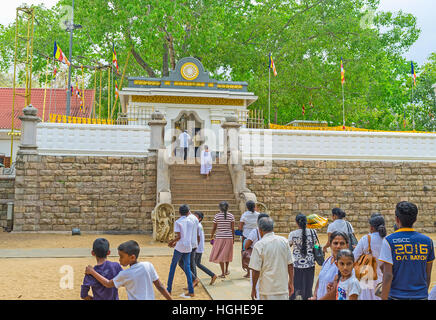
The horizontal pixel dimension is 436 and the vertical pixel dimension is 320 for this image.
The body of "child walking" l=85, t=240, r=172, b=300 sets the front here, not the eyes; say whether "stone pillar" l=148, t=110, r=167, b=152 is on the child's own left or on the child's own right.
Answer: on the child's own right

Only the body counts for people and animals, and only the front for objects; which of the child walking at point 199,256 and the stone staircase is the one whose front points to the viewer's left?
the child walking

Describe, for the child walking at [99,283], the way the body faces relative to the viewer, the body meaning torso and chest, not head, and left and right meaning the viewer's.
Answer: facing away from the viewer

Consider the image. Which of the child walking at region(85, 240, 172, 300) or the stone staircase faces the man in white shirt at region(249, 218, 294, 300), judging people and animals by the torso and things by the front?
the stone staircase

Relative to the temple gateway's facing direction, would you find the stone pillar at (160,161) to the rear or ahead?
ahead

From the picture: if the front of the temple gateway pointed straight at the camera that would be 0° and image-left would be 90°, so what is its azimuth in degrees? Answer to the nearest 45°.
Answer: approximately 0°

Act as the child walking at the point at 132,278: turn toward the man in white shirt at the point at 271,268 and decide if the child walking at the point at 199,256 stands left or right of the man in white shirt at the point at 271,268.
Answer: left

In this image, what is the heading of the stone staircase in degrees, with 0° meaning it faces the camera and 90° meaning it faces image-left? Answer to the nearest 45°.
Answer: approximately 0°
